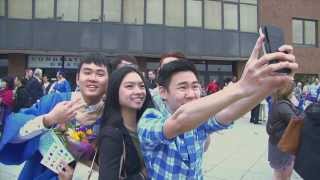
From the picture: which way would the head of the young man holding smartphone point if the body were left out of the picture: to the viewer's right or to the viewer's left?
to the viewer's right

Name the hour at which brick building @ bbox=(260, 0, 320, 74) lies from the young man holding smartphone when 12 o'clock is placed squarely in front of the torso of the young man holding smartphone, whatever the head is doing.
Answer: The brick building is roughly at 8 o'clock from the young man holding smartphone.

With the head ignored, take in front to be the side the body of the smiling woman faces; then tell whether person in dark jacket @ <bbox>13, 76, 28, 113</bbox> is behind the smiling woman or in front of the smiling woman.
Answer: behind

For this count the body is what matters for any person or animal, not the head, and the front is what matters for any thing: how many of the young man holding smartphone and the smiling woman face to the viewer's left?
0

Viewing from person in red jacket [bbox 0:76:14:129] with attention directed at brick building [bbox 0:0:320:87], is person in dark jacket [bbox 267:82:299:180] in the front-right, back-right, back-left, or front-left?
back-right

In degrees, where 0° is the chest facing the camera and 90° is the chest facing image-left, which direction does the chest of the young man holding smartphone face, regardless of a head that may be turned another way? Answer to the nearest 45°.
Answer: approximately 315°

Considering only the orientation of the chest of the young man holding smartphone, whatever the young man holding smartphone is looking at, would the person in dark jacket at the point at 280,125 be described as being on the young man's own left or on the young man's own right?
on the young man's own left

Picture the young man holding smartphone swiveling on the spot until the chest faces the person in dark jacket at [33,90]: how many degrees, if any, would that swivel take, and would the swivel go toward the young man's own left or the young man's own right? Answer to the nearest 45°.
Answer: approximately 180°

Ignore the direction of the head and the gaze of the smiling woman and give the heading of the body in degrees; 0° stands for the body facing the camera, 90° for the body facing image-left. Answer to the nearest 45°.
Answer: approximately 315°
